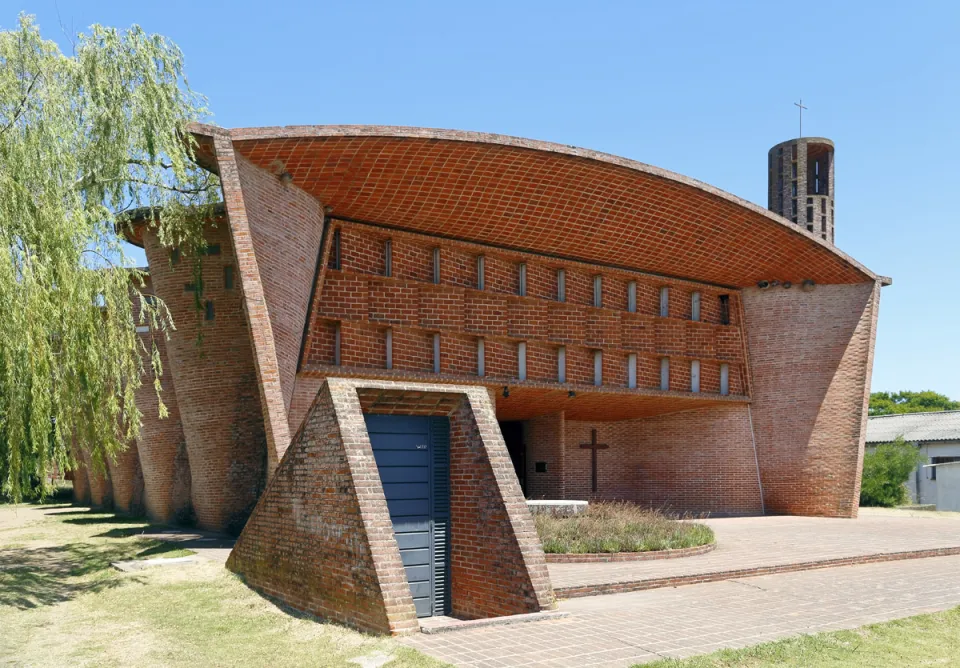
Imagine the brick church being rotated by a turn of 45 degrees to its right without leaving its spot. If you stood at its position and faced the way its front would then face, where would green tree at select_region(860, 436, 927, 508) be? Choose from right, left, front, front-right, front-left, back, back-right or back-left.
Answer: back-left

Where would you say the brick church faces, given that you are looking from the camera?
facing the viewer and to the right of the viewer
